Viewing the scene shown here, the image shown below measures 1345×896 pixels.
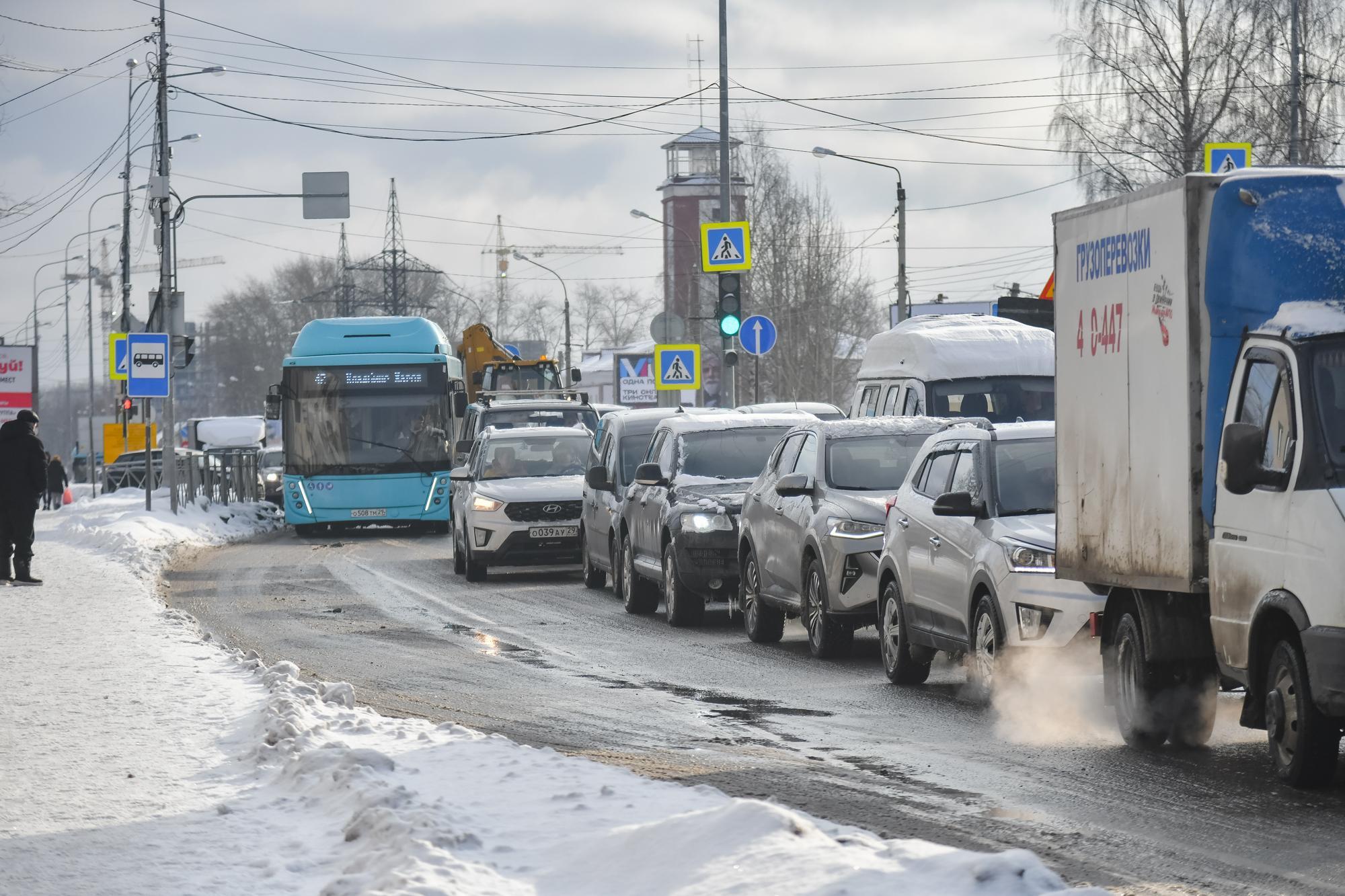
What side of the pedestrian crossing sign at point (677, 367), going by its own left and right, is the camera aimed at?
front

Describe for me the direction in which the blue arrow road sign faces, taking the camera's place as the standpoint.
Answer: facing the viewer

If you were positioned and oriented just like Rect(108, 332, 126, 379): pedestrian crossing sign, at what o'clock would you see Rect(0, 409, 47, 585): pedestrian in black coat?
The pedestrian in black coat is roughly at 12 o'clock from the pedestrian crossing sign.

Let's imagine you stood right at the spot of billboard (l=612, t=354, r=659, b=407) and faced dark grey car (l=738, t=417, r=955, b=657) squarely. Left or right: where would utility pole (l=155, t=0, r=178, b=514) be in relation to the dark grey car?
right

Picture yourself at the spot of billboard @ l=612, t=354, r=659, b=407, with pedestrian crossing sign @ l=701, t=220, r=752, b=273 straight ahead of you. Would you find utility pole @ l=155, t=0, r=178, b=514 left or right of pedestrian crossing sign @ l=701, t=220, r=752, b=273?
right

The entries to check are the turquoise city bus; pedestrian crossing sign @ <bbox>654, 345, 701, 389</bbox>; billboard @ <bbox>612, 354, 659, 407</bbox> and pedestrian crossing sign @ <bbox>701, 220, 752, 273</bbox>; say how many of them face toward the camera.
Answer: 4

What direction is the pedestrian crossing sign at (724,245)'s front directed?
toward the camera

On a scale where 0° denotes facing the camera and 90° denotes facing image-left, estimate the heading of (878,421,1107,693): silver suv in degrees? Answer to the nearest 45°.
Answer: approximately 315°
